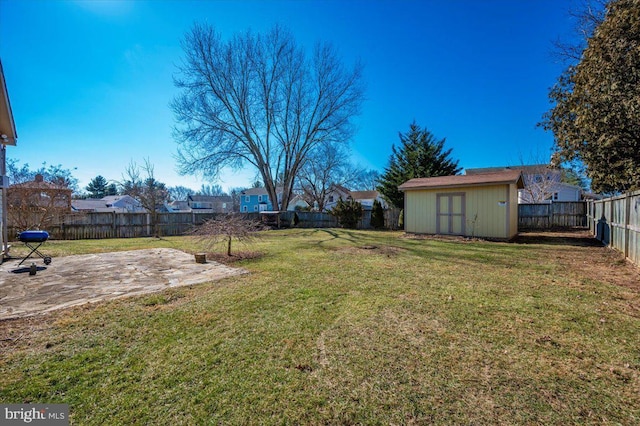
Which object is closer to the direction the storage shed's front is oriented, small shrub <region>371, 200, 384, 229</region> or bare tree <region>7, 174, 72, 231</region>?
the bare tree

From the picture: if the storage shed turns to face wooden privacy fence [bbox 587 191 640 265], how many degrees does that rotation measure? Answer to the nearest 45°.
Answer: approximately 45° to its left

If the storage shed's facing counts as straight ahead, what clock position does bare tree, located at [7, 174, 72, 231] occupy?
The bare tree is roughly at 2 o'clock from the storage shed.

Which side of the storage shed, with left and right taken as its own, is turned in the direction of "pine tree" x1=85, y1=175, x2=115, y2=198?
right

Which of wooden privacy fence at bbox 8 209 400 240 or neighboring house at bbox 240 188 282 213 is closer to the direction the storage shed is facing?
the wooden privacy fence

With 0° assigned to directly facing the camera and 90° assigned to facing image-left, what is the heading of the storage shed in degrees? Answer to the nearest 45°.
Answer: approximately 0°

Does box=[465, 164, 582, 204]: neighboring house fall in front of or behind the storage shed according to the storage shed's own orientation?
behind

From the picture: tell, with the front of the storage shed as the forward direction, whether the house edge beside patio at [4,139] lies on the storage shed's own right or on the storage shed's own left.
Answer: on the storage shed's own right

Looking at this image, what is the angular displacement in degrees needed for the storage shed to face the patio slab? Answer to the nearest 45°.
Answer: approximately 45° to its right

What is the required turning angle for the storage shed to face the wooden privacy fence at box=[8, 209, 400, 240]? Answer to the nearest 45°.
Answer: approximately 90° to its right

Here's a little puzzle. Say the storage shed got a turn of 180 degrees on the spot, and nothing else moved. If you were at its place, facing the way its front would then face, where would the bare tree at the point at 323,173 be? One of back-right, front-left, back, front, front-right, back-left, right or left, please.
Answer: front-left

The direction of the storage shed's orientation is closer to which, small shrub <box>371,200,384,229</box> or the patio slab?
the patio slab

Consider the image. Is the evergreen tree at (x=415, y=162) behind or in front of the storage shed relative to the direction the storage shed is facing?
behind

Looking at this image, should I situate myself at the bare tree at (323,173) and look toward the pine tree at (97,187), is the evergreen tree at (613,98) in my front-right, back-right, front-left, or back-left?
back-left
